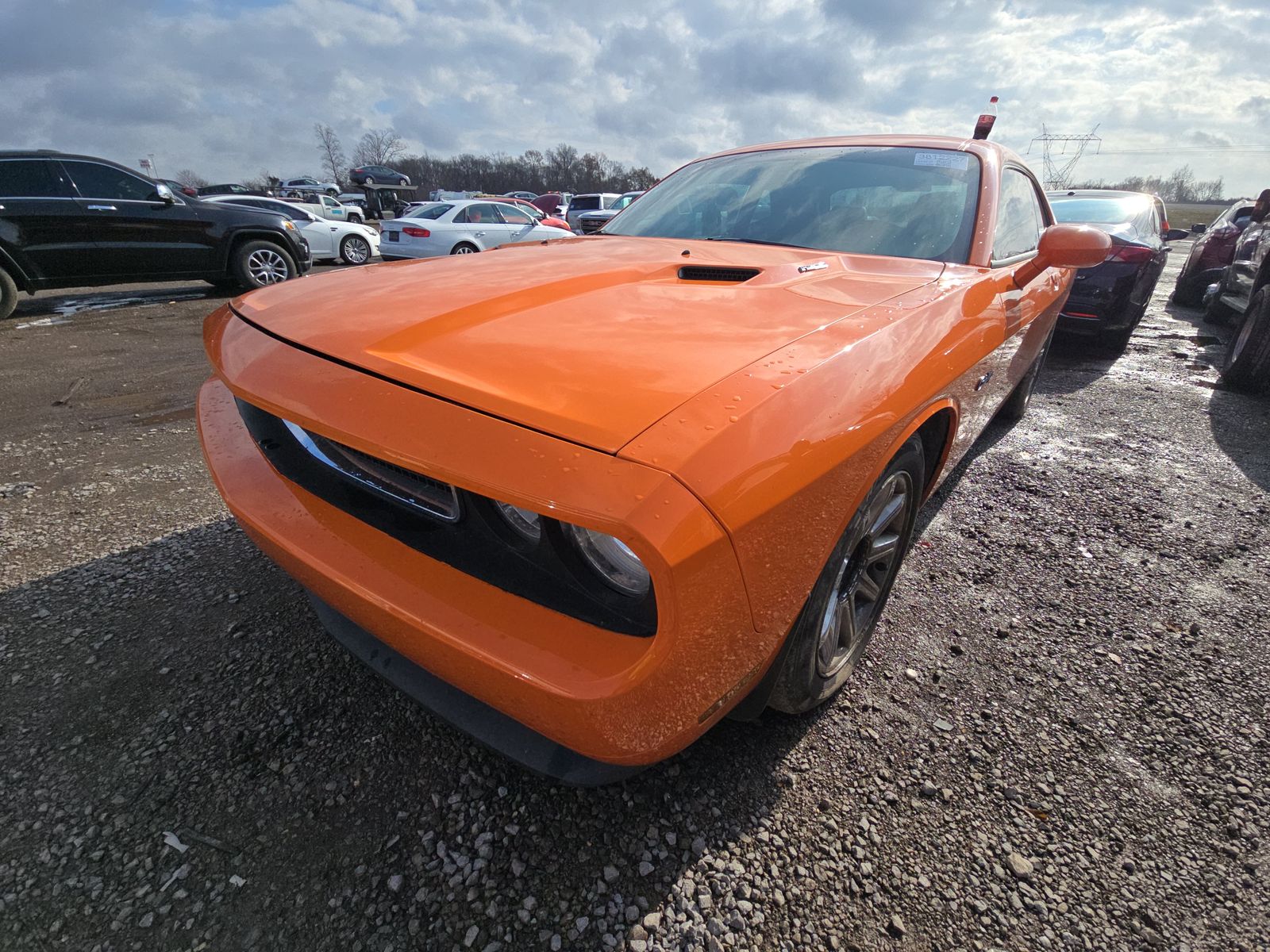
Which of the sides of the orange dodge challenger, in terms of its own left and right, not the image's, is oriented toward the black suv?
right

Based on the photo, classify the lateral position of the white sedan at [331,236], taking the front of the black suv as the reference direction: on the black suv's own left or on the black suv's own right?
on the black suv's own left

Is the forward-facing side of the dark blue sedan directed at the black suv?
no

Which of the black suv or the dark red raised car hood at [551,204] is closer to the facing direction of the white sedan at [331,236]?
the dark red raised car hood

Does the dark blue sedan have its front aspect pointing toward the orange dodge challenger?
no

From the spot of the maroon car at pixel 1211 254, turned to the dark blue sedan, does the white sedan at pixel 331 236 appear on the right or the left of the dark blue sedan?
right

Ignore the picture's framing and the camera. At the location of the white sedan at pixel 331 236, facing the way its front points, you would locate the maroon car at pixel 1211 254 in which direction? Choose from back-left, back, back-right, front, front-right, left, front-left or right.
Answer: front-right

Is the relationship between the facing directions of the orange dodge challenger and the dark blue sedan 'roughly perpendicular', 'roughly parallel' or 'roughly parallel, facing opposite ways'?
roughly parallel, facing opposite ways

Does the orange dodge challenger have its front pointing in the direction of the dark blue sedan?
no

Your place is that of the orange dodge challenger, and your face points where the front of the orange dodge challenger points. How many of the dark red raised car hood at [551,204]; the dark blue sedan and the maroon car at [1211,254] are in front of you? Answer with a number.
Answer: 0

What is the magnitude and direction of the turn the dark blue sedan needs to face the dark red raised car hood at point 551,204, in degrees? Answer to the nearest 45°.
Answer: approximately 45° to its left

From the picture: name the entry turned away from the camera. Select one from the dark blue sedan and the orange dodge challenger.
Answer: the dark blue sedan

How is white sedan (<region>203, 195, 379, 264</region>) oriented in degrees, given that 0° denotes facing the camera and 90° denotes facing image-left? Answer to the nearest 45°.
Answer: approximately 270°

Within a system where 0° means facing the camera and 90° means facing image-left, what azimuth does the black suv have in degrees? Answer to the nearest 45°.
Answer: approximately 270°

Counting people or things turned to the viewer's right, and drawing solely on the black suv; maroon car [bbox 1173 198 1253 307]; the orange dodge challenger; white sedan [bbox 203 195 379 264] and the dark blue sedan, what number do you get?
2

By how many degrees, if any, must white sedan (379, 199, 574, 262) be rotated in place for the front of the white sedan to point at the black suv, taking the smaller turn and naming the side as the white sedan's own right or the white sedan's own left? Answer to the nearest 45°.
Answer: approximately 180°

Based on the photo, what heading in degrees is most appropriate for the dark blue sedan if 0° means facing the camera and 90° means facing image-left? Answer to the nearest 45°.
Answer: approximately 180°
